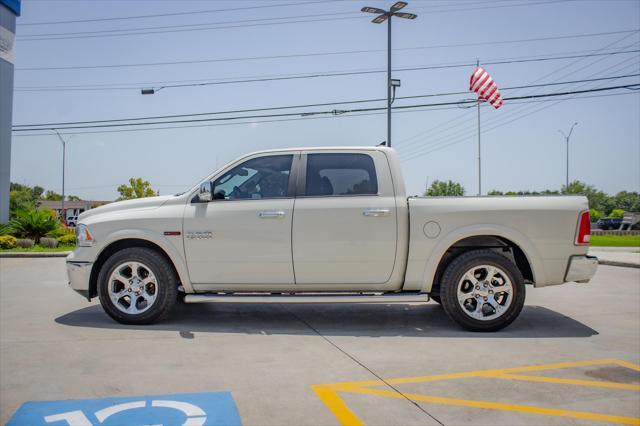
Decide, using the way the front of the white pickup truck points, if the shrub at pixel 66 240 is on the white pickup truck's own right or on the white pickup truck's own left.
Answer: on the white pickup truck's own right

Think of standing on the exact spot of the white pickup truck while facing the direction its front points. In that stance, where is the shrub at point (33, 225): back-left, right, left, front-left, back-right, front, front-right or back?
front-right

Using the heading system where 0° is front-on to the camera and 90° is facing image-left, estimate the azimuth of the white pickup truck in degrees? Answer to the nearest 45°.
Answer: approximately 90°

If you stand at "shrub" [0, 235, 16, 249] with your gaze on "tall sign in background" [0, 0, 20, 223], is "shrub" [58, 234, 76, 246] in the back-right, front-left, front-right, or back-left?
front-right

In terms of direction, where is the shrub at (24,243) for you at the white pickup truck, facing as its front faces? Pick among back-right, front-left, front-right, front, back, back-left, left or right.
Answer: front-right

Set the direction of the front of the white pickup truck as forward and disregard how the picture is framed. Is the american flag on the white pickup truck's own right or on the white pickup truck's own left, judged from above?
on the white pickup truck's own right

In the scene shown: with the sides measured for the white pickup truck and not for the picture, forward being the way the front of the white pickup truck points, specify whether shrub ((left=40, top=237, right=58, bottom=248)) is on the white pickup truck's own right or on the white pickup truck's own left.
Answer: on the white pickup truck's own right

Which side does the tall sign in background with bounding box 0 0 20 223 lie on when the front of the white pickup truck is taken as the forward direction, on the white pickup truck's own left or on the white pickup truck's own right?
on the white pickup truck's own right

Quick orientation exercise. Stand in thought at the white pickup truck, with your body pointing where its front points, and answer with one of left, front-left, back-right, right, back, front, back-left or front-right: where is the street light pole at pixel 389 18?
right

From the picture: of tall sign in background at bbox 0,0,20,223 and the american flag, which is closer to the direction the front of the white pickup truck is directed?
the tall sign in background
